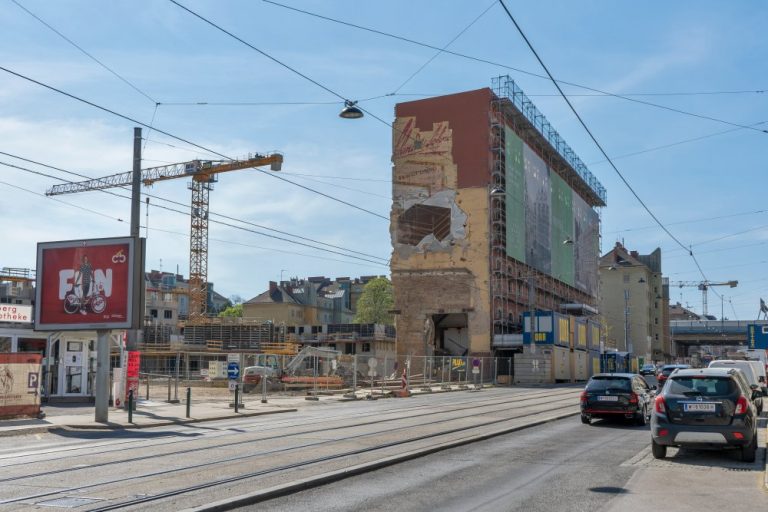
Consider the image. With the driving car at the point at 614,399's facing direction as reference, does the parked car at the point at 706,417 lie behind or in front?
behind

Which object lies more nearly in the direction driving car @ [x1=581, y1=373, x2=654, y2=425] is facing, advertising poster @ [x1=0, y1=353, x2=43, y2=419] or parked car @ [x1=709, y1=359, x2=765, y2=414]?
the parked car

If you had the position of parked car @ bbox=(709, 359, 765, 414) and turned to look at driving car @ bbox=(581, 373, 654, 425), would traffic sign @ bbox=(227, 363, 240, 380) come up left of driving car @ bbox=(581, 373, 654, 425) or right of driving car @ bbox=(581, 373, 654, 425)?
right

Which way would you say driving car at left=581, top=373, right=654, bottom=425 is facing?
away from the camera

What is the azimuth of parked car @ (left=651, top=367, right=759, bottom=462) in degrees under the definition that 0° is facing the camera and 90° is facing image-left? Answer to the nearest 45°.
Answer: approximately 180°

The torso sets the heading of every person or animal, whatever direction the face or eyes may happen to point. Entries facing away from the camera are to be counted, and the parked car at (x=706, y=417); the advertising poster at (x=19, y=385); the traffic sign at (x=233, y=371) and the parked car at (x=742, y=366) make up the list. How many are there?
2

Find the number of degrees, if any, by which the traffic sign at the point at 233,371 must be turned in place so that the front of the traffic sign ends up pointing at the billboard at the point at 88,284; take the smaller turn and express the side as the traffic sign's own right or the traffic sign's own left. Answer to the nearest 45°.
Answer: approximately 45° to the traffic sign's own right

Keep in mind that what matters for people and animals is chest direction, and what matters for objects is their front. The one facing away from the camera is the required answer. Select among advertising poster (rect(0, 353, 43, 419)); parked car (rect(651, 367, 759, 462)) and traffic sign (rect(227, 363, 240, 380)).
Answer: the parked car

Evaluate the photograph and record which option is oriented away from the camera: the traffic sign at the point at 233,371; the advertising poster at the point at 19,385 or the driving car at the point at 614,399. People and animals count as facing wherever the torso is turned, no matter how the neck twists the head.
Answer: the driving car

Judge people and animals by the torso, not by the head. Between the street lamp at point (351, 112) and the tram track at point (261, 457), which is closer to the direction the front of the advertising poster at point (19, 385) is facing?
the tram track

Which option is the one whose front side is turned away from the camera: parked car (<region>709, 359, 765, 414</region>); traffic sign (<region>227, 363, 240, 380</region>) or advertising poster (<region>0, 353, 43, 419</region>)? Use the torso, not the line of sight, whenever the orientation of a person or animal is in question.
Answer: the parked car

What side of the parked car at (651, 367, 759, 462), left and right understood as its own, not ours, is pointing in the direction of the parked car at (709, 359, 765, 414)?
front

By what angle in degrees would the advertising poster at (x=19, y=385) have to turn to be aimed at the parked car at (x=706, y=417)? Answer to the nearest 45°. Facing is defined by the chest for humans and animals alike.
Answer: approximately 45° to its left

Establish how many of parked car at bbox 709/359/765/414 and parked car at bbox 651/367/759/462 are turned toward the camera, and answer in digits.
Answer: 0

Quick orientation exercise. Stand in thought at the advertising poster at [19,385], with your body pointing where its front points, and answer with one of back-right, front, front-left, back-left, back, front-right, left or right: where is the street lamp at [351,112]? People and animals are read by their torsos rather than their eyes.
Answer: left

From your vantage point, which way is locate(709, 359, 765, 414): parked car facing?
away from the camera

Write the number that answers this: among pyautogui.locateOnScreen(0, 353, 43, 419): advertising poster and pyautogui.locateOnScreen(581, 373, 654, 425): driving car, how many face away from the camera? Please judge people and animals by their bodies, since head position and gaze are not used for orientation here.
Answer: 1
